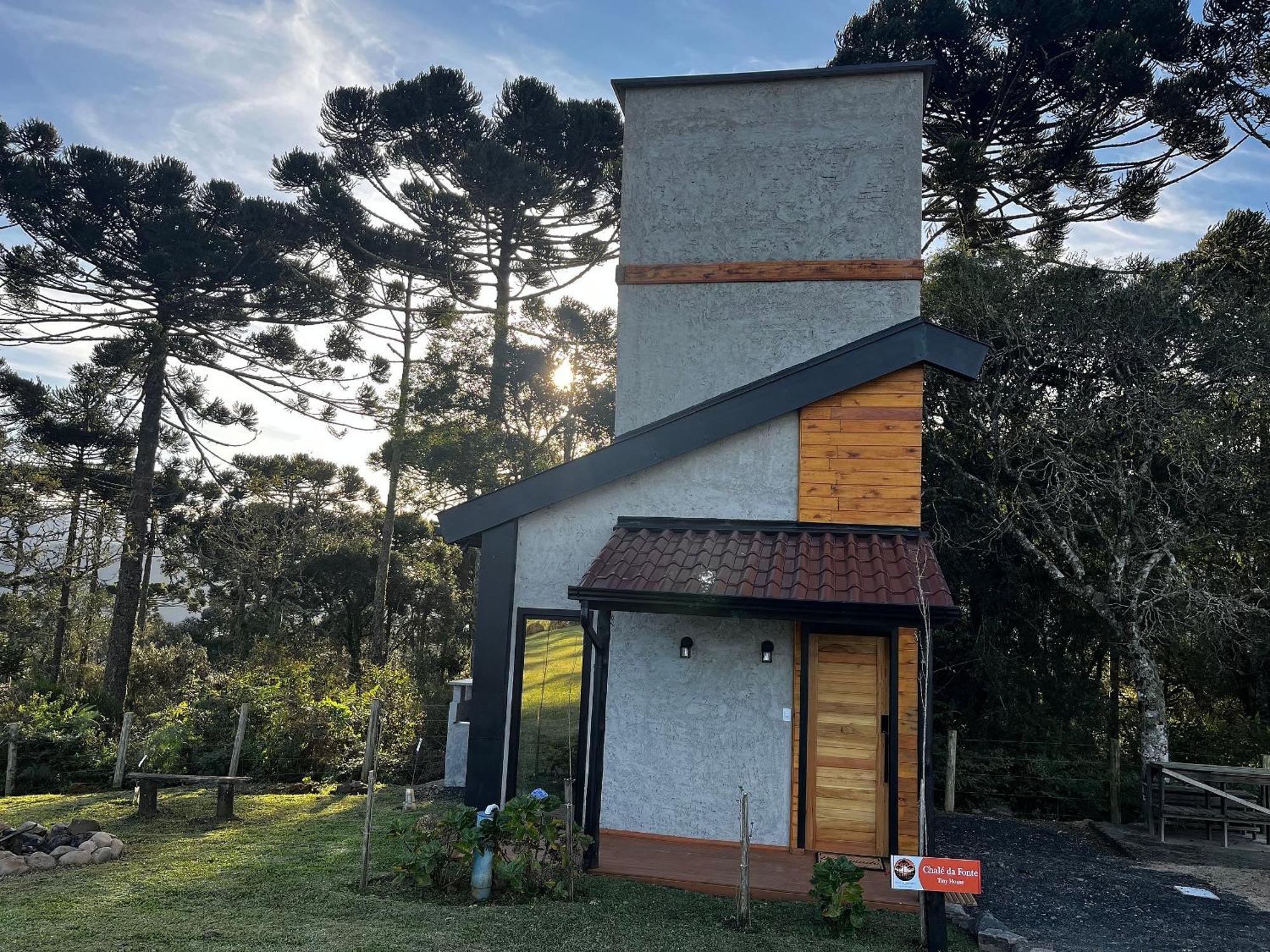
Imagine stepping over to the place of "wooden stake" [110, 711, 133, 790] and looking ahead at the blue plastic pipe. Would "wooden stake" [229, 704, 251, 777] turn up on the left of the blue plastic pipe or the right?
left

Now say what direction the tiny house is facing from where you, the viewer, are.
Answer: facing the viewer

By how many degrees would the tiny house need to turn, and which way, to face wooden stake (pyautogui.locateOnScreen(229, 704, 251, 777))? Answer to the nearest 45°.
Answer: approximately 135° to its right

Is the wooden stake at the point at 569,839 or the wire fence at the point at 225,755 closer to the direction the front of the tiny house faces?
the wooden stake

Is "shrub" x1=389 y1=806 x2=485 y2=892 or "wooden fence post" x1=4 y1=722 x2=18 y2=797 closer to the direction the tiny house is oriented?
the shrub

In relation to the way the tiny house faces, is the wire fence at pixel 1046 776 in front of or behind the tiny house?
behind

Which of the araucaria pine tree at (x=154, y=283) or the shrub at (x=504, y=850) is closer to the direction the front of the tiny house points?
the shrub

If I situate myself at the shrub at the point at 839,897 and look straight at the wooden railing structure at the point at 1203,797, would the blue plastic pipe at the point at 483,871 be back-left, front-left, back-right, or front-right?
back-left

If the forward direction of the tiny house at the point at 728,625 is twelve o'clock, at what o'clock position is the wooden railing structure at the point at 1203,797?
The wooden railing structure is roughly at 8 o'clock from the tiny house.

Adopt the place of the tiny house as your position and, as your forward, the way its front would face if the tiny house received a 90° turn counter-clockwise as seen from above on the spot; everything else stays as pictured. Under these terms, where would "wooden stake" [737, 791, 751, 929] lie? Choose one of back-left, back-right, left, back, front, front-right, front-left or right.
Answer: right

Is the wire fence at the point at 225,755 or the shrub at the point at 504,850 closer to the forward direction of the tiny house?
the shrub

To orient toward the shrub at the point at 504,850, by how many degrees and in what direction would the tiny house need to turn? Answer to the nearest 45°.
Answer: approximately 45° to its right
